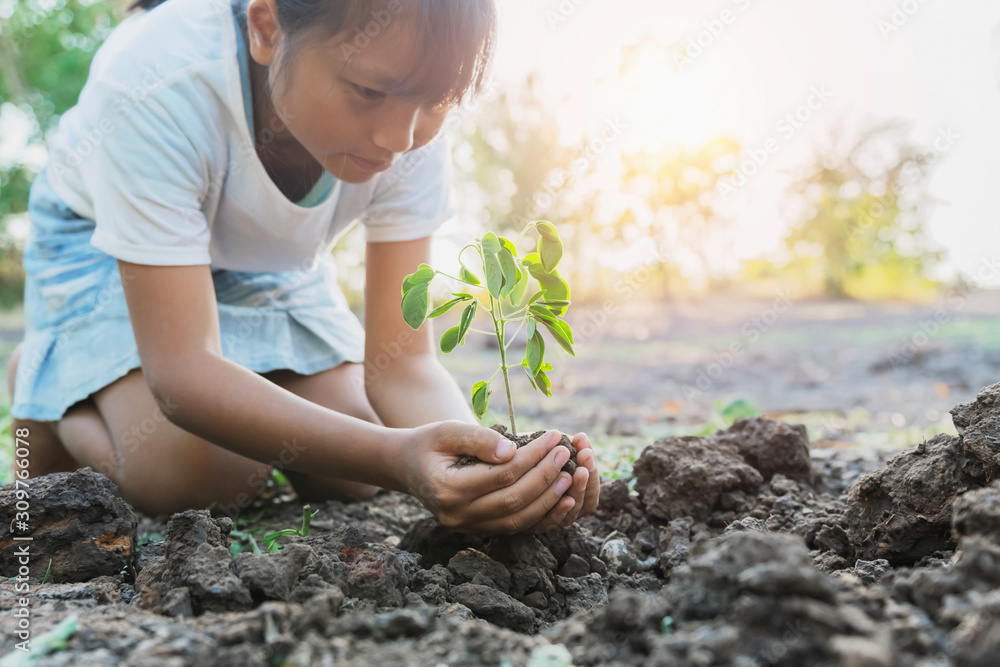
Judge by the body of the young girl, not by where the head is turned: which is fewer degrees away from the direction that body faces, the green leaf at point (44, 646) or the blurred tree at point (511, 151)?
the green leaf

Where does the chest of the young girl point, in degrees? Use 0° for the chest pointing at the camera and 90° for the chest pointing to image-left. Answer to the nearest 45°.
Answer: approximately 315°

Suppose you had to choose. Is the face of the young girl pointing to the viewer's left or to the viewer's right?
to the viewer's right

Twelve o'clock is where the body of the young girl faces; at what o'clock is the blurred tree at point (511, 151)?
The blurred tree is roughly at 8 o'clock from the young girl.

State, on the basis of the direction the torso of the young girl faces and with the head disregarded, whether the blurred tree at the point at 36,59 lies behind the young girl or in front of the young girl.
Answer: behind

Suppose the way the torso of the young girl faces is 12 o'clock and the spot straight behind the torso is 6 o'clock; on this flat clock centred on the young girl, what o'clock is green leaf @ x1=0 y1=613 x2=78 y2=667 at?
The green leaf is roughly at 2 o'clock from the young girl.

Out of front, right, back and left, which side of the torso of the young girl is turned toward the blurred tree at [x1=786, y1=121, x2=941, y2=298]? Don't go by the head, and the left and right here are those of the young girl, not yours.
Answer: left
